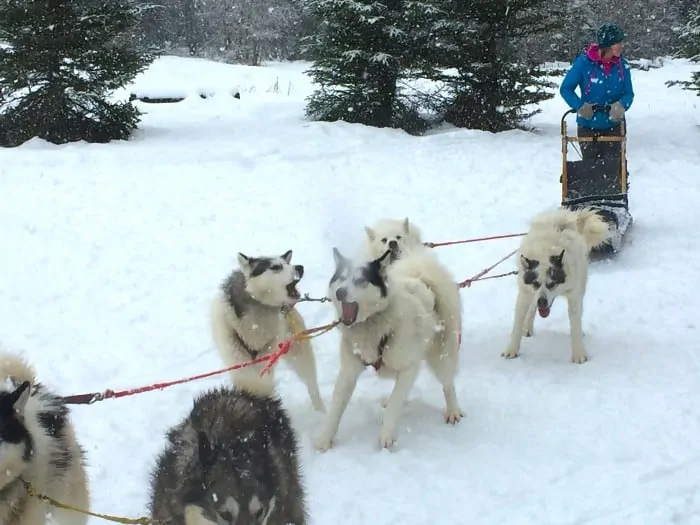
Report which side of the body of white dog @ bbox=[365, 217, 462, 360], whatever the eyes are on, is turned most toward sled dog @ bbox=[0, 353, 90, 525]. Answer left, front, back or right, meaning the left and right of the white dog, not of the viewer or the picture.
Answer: front

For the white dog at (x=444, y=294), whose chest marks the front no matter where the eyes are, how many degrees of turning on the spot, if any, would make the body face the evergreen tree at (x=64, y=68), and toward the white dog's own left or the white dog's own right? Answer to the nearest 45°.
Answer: approximately 90° to the white dog's own right

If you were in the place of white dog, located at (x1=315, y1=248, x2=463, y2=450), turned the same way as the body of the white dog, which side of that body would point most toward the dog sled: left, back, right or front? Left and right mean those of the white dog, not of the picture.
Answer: back

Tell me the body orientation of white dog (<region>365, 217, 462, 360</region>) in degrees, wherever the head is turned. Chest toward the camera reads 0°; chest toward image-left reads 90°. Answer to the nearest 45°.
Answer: approximately 45°

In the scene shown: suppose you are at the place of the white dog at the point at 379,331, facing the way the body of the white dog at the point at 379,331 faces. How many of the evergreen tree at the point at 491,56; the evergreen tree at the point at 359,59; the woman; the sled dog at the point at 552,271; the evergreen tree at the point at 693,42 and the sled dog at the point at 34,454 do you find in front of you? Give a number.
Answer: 1

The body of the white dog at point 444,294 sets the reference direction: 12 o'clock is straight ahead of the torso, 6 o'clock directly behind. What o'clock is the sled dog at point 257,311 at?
The sled dog is roughly at 1 o'clock from the white dog.

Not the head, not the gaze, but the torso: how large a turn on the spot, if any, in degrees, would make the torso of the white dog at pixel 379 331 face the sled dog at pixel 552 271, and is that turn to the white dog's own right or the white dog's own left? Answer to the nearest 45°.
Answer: approximately 180°

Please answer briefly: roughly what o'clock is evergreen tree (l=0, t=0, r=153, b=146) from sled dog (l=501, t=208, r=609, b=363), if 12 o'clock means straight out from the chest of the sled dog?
The evergreen tree is roughly at 4 o'clock from the sled dog.

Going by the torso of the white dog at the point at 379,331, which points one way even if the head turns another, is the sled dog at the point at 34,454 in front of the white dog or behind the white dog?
in front

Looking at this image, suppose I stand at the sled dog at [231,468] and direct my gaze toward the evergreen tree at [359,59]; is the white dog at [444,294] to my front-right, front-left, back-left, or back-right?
front-right

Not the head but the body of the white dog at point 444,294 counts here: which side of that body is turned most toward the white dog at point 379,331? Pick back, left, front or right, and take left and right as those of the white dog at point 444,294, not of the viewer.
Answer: front

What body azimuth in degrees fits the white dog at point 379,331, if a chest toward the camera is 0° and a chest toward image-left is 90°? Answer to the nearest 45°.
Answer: approximately 45°

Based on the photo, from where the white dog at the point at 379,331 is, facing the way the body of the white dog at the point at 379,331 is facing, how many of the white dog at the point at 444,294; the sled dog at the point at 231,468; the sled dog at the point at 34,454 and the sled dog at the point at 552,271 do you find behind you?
2

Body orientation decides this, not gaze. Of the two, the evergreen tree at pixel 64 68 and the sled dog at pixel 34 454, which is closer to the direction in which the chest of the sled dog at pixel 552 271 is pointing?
the sled dog

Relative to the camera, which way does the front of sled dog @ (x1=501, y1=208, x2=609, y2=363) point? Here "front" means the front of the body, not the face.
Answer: toward the camera

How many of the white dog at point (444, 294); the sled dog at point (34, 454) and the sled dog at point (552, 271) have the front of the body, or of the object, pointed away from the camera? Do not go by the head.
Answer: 0

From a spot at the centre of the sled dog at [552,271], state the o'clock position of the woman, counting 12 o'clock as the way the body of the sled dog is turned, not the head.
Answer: The woman is roughly at 6 o'clock from the sled dog.

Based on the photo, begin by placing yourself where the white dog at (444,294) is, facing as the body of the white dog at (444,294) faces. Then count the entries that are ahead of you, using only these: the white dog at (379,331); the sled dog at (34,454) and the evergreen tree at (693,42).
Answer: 2
